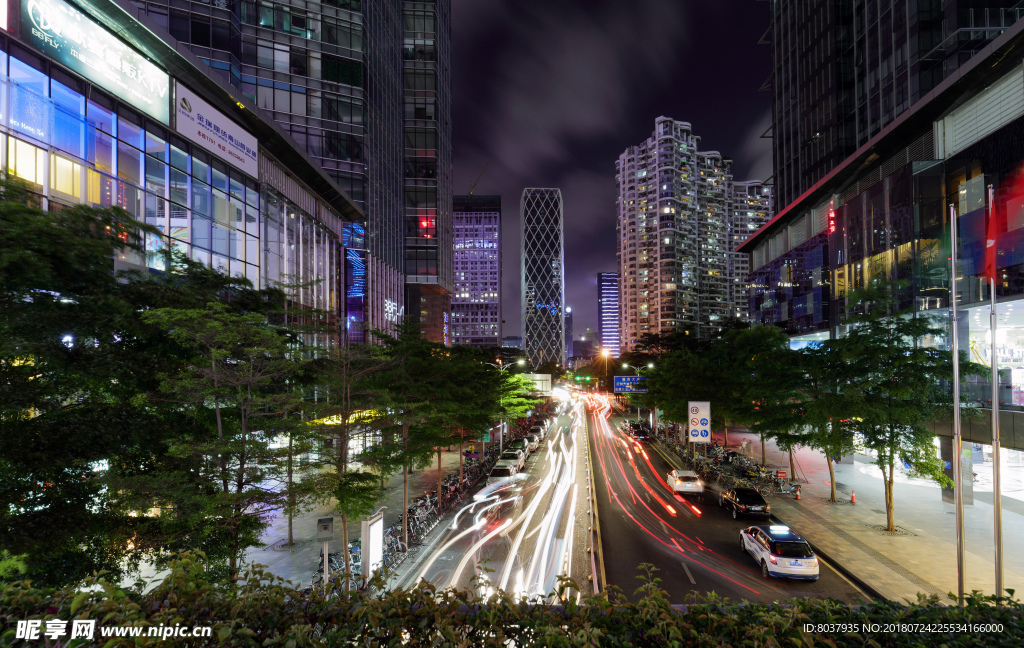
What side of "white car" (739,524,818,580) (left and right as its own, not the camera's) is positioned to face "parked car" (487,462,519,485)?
front

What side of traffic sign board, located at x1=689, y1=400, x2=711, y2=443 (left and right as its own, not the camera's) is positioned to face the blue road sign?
back

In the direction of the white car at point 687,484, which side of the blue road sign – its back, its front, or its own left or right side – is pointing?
front

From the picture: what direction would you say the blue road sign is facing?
toward the camera

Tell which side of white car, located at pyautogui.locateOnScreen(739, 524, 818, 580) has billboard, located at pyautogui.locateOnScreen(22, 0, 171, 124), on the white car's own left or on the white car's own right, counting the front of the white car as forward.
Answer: on the white car's own left

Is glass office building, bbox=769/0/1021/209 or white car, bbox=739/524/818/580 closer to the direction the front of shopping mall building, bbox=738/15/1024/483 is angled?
the white car

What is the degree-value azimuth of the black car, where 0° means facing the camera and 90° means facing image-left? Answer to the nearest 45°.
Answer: approximately 135°

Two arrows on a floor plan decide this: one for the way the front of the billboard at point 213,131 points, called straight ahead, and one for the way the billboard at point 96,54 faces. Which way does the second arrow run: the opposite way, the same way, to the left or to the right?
the same way

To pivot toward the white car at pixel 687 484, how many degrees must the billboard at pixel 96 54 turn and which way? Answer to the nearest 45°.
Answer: approximately 45° to its left

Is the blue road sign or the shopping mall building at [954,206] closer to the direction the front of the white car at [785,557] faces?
the blue road sign

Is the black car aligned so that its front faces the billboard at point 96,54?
no

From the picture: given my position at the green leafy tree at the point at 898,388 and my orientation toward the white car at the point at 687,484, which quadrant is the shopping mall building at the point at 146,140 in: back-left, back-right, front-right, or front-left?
front-left

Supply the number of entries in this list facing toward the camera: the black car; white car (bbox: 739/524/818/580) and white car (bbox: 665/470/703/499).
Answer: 0

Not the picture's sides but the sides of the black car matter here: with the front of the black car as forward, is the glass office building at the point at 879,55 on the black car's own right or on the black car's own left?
on the black car's own right

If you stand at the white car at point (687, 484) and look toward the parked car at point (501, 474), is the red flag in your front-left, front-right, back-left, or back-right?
back-left

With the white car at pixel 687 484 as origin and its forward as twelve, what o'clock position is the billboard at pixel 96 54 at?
The billboard is roughly at 9 o'clock from the white car.

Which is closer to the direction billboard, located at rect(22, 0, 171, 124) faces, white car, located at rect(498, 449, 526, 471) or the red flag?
the red flag
